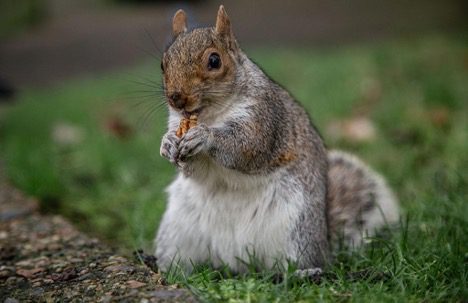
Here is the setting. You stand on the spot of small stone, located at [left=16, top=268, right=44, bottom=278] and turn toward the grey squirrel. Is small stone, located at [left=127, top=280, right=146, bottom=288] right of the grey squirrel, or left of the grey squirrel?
right

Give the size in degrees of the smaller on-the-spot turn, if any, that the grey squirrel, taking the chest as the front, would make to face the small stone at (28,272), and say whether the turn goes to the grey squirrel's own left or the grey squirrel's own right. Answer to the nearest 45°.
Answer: approximately 45° to the grey squirrel's own right

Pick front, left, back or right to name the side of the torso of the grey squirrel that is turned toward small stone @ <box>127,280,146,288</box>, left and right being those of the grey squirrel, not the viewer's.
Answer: front

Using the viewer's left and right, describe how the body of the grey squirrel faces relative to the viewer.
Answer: facing the viewer and to the left of the viewer
